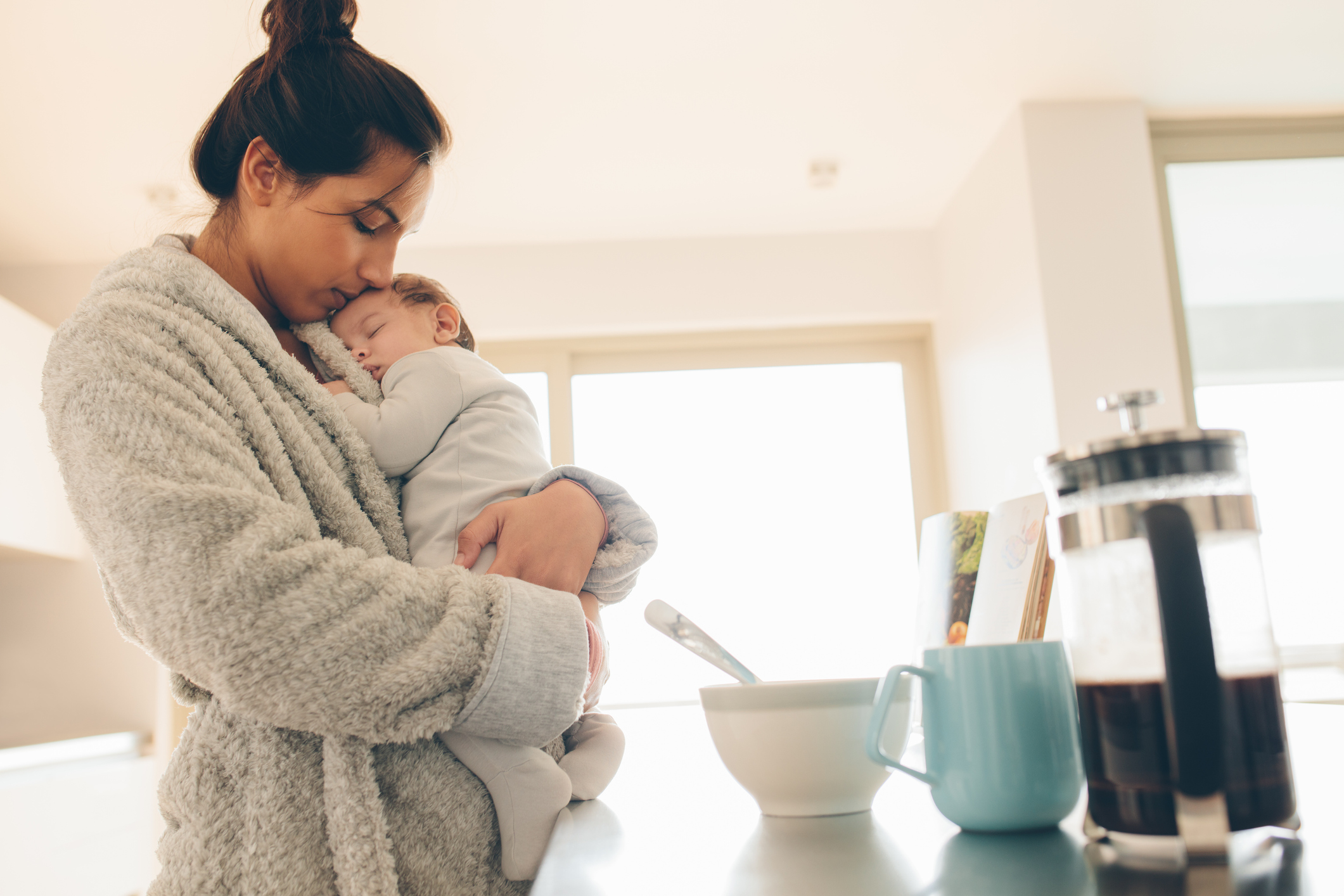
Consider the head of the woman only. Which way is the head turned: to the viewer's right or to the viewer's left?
to the viewer's right

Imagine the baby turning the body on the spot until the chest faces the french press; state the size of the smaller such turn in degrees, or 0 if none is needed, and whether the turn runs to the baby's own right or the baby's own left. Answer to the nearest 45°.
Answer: approximately 135° to the baby's own left

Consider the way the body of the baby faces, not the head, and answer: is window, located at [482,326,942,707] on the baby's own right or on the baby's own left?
on the baby's own right

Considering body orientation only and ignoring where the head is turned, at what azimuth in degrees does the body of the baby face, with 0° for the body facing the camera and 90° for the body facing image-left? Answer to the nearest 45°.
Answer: approximately 90°

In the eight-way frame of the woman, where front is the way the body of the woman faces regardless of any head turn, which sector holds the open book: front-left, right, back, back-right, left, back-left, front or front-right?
front

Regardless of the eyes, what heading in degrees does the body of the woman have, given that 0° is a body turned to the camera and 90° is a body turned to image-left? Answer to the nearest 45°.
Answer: approximately 270°
